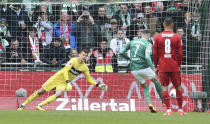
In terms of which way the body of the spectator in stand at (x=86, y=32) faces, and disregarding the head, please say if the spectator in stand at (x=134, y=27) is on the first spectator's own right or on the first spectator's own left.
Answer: on the first spectator's own left

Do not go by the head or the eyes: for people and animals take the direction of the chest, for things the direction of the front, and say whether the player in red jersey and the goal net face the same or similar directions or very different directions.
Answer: very different directions

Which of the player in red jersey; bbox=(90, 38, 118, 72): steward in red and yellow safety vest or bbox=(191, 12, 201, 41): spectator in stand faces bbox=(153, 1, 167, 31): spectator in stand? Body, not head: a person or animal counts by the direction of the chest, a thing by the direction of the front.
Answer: the player in red jersey

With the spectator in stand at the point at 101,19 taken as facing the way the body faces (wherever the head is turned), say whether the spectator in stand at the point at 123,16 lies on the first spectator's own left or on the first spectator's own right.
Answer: on the first spectator's own left

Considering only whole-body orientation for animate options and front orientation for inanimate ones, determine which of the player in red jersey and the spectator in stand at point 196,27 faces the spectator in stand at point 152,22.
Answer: the player in red jersey

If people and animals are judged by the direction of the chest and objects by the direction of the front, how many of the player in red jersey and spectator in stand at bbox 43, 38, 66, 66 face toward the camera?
1

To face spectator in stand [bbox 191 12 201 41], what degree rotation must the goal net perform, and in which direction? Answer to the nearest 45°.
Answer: approximately 90° to its left

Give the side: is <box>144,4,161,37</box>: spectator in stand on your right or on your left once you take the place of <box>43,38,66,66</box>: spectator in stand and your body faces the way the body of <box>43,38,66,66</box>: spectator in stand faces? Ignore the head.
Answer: on your left

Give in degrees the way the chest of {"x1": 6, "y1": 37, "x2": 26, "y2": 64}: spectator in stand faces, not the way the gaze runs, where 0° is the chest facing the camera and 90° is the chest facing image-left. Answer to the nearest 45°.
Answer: approximately 0°
